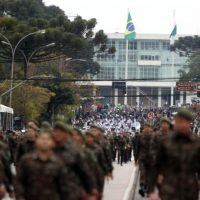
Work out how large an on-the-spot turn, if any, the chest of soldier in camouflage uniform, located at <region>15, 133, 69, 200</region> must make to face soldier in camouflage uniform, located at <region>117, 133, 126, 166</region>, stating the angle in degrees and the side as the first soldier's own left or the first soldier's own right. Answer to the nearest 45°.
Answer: approximately 180°

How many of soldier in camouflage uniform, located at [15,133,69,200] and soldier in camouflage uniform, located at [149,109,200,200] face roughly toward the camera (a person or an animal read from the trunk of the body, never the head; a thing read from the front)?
2

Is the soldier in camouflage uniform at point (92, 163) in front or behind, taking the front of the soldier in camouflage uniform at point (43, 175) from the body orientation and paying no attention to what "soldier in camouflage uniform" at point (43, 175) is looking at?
behind

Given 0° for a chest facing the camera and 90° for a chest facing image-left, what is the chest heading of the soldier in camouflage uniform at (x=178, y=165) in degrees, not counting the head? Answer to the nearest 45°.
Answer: approximately 0°

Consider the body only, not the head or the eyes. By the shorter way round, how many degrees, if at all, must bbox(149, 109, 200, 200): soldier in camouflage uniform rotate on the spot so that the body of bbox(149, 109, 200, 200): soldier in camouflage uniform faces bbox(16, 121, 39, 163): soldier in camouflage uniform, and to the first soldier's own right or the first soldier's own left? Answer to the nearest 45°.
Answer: approximately 135° to the first soldier's own right

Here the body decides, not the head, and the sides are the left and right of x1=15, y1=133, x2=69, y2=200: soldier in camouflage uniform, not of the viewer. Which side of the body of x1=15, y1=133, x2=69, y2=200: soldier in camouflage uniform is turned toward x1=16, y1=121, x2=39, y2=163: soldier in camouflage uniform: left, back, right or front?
back
